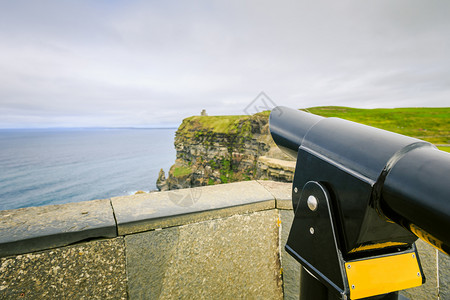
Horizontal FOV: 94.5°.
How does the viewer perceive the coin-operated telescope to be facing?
facing away from the viewer and to the left of the viewer
